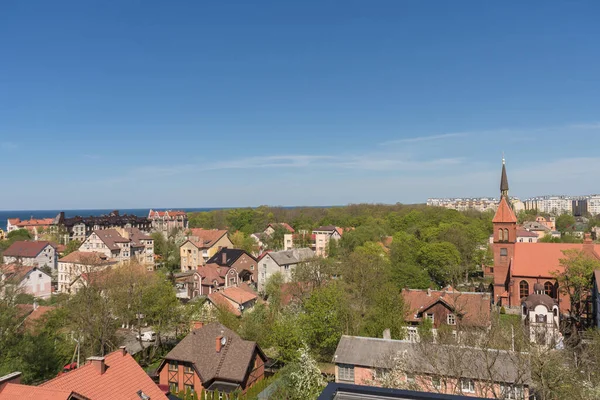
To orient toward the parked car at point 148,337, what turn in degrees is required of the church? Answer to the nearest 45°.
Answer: approximately 45° to its left

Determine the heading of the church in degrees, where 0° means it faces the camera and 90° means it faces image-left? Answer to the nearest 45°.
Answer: approximately 90°

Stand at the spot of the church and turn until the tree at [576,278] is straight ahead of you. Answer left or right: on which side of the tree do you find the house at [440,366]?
right

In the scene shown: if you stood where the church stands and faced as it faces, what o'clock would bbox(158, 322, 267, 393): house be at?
The house is roughly at 10 o'clock from the church.

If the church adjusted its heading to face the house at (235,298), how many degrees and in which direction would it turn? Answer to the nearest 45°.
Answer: approximately 45° to its left

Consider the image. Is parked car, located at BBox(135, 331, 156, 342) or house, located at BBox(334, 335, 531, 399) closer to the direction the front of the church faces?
the parked car

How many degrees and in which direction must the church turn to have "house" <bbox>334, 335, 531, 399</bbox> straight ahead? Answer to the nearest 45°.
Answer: approximately 90° to its left

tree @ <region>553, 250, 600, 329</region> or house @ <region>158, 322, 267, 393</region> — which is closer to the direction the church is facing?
the house

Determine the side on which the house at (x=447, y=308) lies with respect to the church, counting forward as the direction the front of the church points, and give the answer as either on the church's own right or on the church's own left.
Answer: on the church's own left

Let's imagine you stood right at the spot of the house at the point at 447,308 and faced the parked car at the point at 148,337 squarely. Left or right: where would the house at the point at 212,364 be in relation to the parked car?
left
